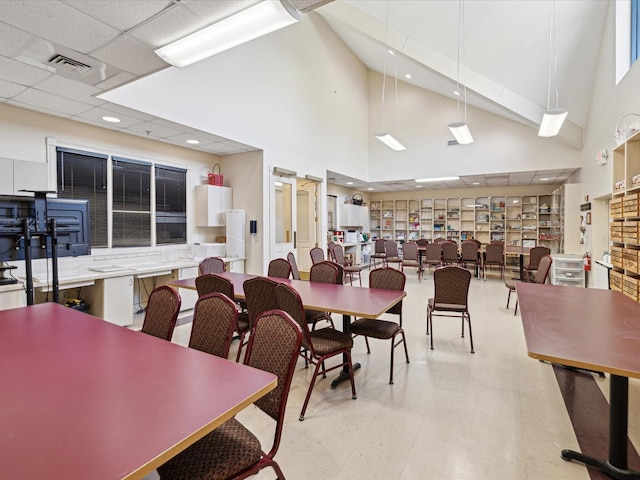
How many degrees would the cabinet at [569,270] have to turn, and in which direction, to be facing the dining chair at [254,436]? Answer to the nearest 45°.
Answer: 0° — it already faces it

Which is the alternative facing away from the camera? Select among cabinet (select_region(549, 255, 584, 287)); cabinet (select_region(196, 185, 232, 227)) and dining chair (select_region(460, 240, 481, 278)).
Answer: the dining chair

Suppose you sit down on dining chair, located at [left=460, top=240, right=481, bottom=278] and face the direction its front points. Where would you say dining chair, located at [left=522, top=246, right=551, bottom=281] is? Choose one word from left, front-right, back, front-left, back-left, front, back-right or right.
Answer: back-right

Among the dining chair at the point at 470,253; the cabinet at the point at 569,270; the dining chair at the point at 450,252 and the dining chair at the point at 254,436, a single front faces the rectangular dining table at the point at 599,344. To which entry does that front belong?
the cabinet

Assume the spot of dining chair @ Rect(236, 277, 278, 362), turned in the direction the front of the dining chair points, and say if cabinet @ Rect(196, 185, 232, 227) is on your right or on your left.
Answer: on your left

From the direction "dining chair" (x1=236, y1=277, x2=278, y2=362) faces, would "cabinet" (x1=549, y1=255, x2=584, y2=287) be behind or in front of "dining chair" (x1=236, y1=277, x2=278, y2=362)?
in front

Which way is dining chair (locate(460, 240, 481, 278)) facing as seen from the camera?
away from the camera

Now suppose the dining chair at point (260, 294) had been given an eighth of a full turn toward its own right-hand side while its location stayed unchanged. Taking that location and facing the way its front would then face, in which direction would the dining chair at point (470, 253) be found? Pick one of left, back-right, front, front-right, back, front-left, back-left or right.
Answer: front-left

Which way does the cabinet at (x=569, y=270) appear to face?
toward the camera

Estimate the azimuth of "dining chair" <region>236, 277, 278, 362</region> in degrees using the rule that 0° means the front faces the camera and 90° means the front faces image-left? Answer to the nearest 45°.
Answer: approximately 225°

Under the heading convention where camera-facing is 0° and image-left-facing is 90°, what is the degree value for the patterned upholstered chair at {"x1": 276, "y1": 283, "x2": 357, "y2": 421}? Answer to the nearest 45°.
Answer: approximately 225°

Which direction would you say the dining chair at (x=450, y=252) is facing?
away from the camera

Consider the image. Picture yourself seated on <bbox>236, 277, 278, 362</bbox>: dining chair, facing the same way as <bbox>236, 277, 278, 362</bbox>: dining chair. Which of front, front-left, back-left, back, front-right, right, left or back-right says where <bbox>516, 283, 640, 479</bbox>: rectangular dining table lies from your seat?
right

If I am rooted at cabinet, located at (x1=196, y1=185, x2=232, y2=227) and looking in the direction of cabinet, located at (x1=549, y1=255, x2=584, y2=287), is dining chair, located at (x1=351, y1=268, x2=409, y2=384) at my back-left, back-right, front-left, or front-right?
front-right

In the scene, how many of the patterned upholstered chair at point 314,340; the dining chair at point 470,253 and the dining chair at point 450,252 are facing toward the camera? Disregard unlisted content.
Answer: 0

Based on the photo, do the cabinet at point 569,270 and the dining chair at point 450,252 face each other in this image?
no
